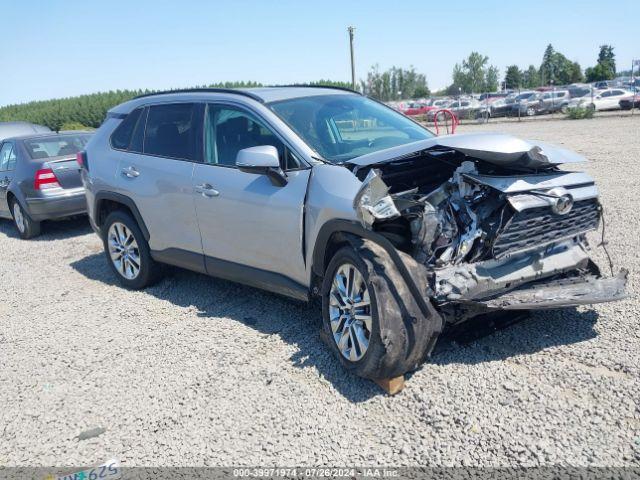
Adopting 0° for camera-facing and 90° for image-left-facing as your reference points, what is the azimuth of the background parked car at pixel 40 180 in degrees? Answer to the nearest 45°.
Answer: approximately 135°

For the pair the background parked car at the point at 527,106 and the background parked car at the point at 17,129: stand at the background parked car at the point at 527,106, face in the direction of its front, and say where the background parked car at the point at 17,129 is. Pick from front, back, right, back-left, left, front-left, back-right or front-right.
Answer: front

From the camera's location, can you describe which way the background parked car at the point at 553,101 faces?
facing the viewer and to the left of the viewer

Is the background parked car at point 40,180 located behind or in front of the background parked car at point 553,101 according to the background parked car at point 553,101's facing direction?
in front

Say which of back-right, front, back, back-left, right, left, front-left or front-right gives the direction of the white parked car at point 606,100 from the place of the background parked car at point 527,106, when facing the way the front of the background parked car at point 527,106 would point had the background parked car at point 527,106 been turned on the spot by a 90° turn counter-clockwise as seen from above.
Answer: front-left

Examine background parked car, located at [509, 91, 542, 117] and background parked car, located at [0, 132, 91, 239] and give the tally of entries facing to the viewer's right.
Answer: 0

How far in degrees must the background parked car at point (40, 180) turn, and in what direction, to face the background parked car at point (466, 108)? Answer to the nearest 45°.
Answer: approximately 90° to its right

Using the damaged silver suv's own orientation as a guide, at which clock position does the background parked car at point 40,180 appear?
The background parked car is roughly at 6 o'clock from the damaged silver suv.

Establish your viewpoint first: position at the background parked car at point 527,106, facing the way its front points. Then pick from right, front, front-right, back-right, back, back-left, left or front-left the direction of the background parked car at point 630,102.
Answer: back-left

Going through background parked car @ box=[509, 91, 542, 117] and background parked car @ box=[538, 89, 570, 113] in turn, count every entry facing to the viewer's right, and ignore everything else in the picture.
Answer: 0

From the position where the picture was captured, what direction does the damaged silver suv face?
facing the viewer and to the right of the viewer

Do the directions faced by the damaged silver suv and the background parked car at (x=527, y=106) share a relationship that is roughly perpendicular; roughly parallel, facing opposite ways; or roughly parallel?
roughly perpendicular

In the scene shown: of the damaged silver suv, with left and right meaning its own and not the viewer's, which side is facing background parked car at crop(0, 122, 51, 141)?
back

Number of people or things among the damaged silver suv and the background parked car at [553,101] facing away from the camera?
0
